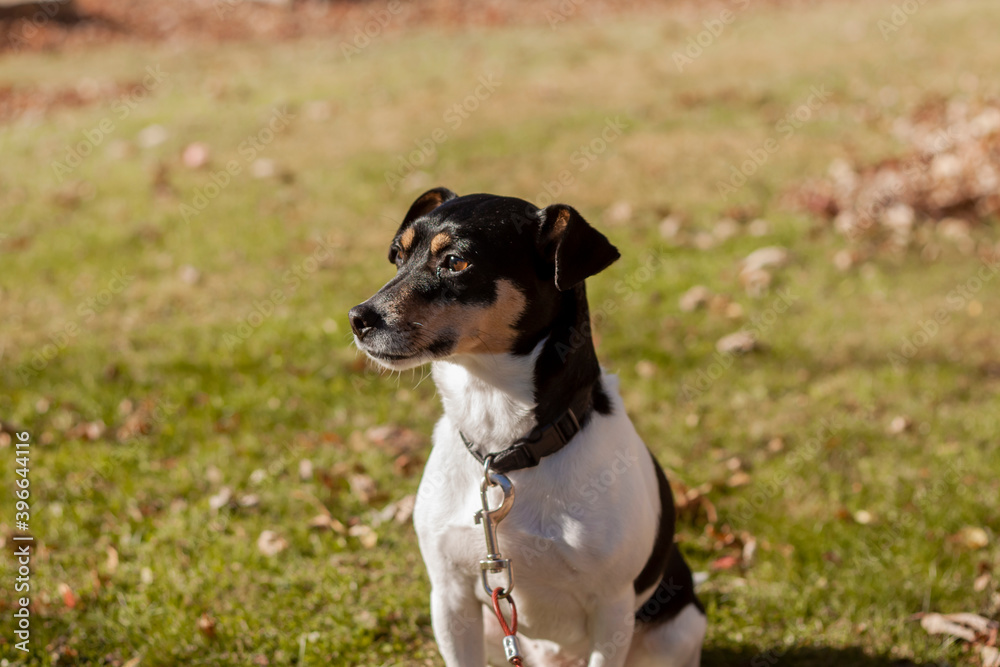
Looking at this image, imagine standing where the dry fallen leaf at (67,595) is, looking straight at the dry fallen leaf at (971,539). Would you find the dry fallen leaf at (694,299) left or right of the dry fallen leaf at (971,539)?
left

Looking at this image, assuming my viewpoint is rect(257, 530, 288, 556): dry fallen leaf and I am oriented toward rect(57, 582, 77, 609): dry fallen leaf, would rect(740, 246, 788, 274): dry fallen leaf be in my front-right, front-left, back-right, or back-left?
back-right

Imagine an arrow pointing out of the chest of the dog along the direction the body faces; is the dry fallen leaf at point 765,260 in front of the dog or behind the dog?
behind

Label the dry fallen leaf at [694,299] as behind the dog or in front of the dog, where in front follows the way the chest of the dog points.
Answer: behind

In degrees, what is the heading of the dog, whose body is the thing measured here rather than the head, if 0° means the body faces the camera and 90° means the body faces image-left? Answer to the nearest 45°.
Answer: approximately 45°
